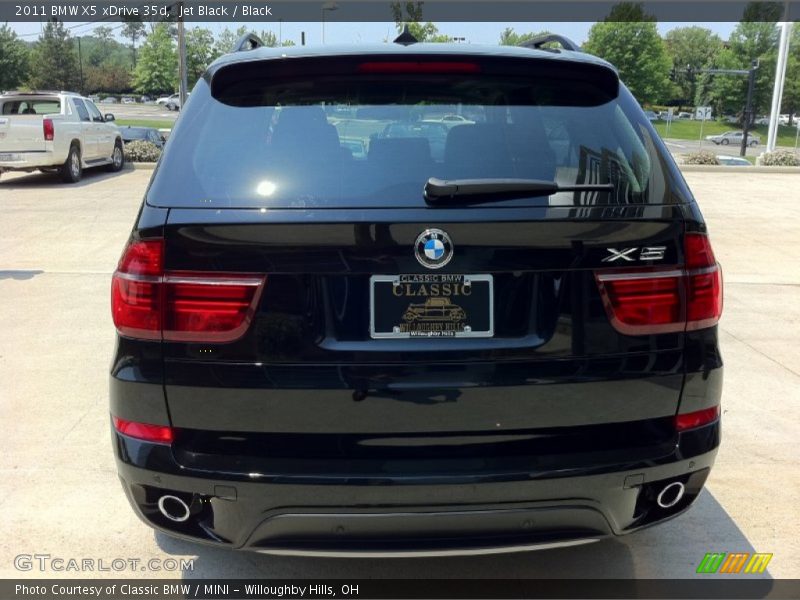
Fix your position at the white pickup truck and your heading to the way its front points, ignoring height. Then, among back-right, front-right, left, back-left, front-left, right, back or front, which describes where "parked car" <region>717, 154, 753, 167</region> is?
front-right

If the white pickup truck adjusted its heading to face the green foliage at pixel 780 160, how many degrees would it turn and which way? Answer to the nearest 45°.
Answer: approximately 45° to its right

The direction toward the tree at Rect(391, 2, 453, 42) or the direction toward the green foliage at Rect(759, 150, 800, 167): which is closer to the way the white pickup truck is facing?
the tree

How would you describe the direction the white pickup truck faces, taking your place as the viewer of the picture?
facing away from the viewer and to the right of the viewer

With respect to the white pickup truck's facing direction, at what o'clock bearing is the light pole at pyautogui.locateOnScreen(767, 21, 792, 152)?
The light pole is roughly at 1 o'clock from the white pickup truck.

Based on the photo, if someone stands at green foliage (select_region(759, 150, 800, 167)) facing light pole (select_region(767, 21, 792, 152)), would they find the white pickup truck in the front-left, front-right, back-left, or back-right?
back-left
